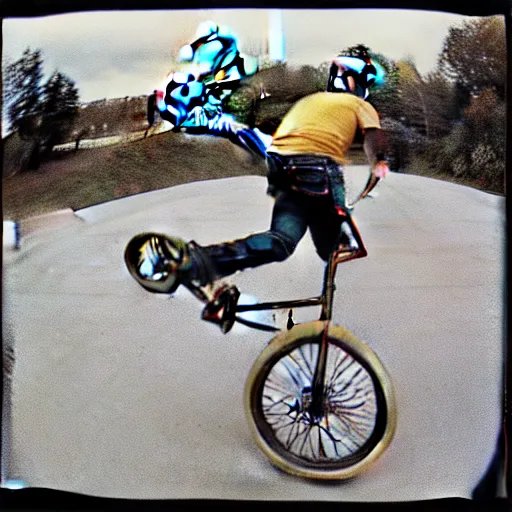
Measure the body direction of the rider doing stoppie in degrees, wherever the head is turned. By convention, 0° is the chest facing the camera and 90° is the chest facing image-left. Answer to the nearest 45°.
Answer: approximately 225°

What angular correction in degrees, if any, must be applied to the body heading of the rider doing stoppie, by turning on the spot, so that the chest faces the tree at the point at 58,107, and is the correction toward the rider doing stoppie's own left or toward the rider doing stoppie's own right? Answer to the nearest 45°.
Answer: approximately 45° to the rider doing stoppie's own left

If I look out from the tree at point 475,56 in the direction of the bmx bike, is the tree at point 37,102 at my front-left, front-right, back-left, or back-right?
front-right
